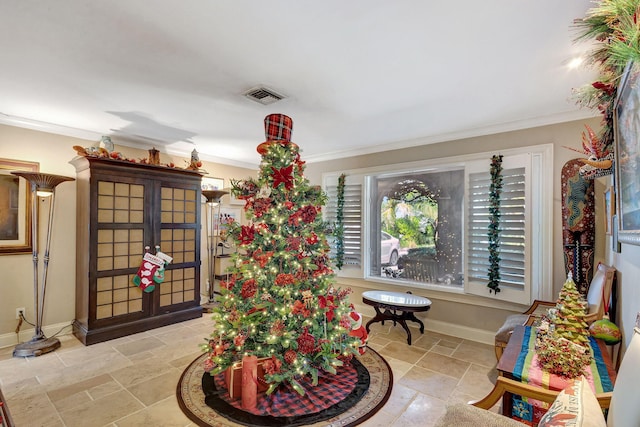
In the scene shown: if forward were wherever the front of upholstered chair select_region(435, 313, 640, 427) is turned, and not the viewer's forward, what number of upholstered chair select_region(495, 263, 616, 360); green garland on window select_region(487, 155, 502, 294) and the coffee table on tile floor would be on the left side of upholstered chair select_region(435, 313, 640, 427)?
0

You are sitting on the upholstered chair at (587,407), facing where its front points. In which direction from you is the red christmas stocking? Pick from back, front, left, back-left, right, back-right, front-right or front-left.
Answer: front

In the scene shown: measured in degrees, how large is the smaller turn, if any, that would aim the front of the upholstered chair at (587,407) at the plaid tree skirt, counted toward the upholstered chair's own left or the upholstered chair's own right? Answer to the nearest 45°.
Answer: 0° — it already faces it

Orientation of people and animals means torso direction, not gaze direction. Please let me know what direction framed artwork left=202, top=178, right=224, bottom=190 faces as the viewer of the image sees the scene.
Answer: facing the viewer and to the right of the viewer

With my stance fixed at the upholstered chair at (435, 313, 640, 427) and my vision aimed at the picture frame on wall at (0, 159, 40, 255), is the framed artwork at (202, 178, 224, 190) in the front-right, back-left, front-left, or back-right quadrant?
front-right

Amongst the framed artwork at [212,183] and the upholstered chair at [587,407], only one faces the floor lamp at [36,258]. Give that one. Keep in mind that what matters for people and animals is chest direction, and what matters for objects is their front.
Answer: the upholstered chair

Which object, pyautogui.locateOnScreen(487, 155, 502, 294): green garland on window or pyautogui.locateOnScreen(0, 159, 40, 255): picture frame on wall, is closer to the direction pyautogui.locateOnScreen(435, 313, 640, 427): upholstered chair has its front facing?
the picture frame on wall

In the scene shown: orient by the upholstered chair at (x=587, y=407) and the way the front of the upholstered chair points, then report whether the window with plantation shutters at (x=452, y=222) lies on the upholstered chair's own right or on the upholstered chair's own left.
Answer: on the upholstered chair's own right

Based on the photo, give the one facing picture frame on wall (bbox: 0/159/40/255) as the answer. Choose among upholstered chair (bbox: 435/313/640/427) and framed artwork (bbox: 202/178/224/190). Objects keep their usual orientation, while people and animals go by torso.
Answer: the upholstered chair

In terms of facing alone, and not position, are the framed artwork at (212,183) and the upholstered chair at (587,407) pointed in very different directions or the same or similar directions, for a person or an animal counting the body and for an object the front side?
very different directions

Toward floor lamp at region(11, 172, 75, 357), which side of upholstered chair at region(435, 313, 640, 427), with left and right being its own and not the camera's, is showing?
front

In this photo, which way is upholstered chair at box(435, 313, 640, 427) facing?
to the viewer's left

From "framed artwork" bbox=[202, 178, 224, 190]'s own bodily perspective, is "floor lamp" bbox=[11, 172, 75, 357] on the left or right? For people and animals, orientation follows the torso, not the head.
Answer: on its right

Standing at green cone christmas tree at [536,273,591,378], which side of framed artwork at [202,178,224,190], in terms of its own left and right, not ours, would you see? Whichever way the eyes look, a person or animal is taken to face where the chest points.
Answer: front

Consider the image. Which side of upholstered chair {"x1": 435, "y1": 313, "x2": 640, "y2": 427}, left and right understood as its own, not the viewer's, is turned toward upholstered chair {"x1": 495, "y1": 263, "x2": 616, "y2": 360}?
right
